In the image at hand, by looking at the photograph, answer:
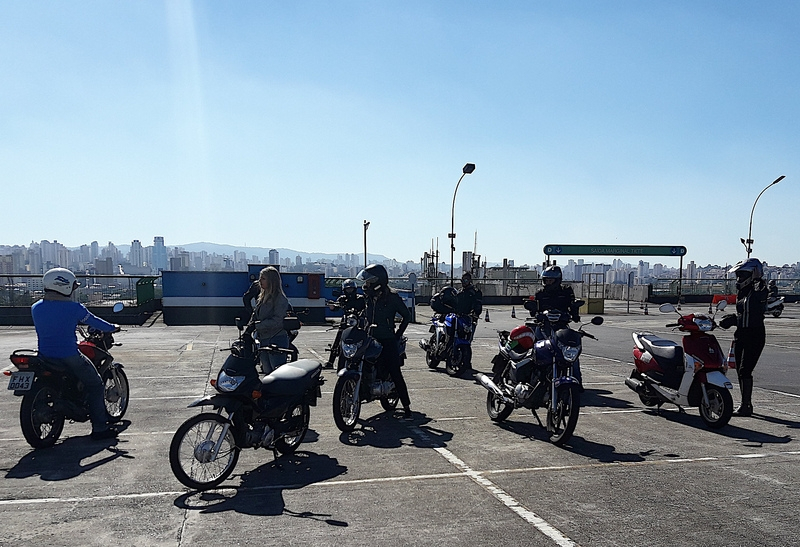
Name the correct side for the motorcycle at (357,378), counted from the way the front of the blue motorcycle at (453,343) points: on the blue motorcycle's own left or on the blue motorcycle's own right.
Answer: on the blue motorcycle's own right

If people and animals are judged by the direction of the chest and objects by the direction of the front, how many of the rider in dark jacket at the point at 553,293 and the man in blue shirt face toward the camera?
1

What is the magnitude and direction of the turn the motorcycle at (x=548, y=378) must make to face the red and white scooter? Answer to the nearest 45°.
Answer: approximately 90° to its left

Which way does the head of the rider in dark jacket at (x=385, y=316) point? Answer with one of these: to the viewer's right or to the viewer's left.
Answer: to the viewer's left

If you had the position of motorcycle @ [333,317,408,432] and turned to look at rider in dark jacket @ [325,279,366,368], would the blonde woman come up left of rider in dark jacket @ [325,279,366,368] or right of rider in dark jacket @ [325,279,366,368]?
left

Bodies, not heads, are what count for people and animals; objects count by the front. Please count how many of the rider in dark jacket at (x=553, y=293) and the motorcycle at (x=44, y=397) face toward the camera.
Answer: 1

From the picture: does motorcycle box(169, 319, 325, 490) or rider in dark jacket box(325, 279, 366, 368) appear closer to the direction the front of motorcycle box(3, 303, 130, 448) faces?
the rider in dark jacket

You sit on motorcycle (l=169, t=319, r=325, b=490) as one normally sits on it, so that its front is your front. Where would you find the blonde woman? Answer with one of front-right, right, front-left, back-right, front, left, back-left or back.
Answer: back-right

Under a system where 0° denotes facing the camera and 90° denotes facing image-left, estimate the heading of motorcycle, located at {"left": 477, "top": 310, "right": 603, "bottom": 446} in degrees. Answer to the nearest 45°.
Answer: approximately 315°

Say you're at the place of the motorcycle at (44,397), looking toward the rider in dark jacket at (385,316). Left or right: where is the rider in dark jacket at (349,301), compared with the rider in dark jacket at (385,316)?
left

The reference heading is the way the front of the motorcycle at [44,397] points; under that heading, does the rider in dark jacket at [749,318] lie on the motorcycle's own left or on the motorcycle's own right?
on the motorcycle's own right

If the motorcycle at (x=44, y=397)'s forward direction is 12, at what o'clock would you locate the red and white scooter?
The red and white scooter is roughly at 2 o'clock from the motorcycle.
